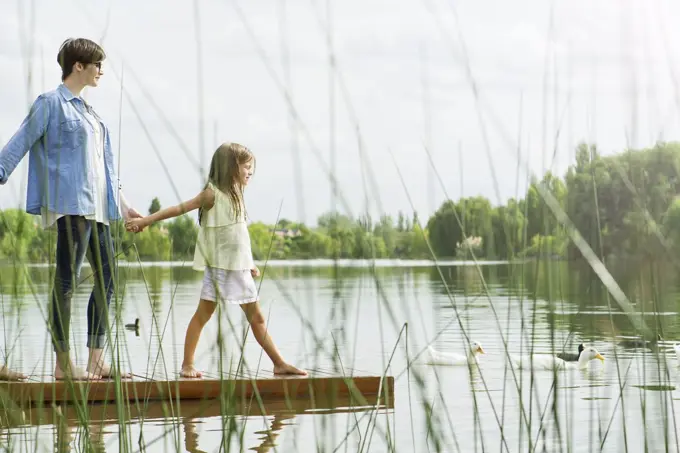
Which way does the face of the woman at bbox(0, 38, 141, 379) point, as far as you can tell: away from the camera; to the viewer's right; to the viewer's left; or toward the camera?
to the viewer's right

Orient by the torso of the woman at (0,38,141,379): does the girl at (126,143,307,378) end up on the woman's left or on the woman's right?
on the woman's left

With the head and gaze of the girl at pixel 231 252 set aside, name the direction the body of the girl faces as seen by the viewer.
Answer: to the viewer's right

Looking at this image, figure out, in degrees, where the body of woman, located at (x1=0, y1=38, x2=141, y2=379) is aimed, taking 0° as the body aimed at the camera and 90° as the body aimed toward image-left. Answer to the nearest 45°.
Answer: approximately 315°

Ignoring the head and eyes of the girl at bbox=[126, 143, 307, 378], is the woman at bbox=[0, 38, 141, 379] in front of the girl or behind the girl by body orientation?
behind

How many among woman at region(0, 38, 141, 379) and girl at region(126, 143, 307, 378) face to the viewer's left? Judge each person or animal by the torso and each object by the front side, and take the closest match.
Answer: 0

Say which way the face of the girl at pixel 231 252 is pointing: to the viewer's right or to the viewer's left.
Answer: to the viewer's right
